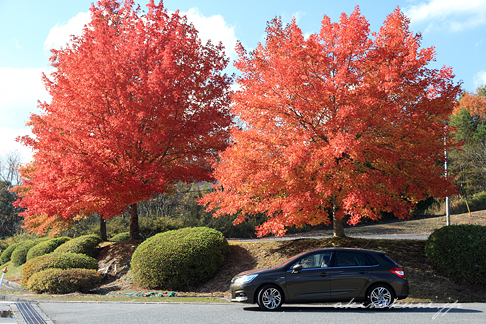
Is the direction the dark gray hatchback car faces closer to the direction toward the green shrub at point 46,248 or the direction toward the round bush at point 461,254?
the green shrub

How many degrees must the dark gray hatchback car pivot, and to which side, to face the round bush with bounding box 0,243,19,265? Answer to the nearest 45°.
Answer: approximately 45° to its right

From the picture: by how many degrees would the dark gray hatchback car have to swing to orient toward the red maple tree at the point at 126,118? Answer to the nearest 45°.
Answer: approximately 45° to its right

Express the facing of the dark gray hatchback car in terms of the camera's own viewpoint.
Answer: facing to the left of the viewer
